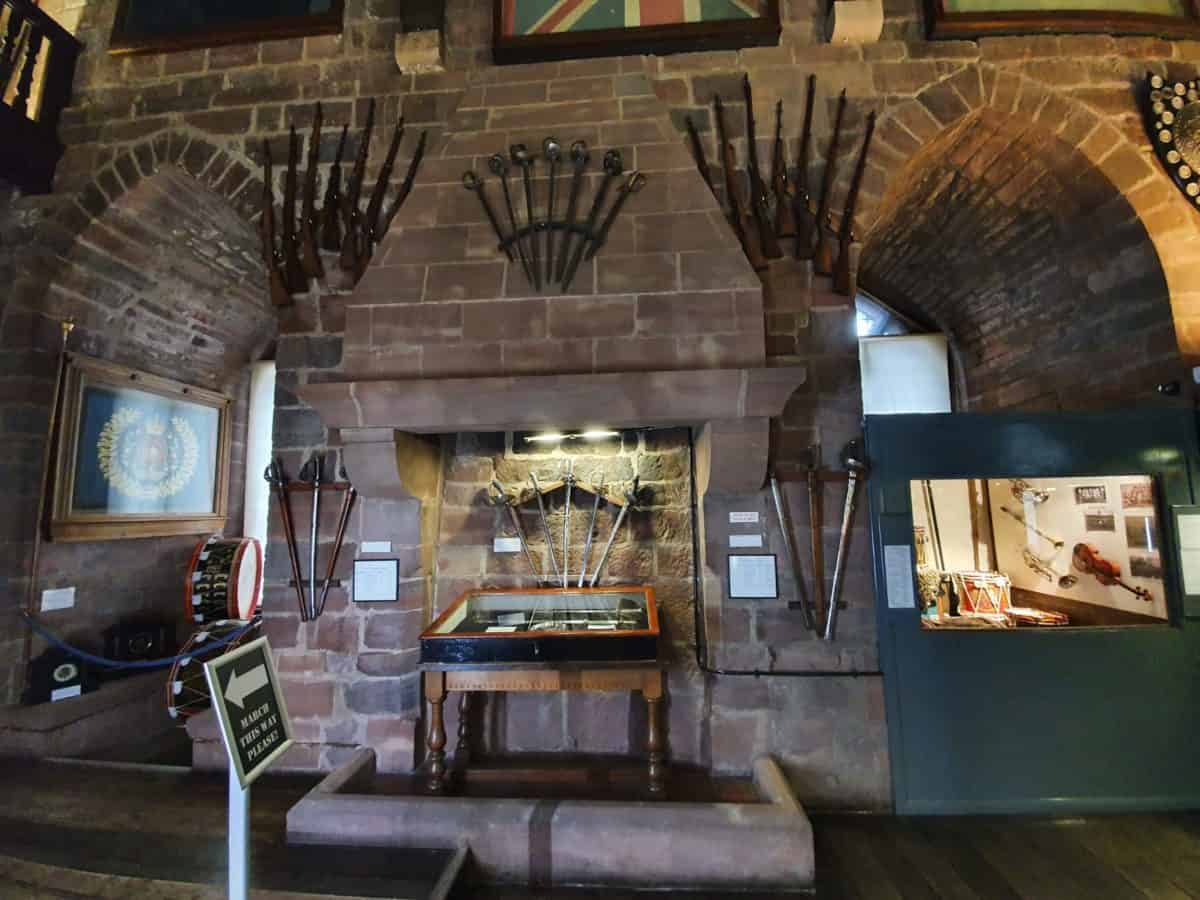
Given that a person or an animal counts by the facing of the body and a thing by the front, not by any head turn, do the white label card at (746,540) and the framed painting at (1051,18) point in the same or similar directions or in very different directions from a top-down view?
same or similar directions

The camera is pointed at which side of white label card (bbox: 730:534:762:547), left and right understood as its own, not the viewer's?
front

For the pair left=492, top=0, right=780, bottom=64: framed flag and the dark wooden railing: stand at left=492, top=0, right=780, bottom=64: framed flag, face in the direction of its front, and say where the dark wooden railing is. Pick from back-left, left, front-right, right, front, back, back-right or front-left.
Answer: right

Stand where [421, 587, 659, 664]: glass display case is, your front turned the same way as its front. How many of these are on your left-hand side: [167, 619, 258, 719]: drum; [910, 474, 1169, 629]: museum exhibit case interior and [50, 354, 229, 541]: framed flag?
1

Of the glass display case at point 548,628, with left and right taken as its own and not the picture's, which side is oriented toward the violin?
left

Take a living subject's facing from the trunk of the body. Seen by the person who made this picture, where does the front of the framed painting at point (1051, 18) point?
facing the viewer

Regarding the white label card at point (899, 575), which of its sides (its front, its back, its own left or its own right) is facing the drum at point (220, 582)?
right

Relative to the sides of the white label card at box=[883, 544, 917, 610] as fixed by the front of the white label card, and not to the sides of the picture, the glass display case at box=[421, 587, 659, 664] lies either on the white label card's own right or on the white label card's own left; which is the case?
on the white label card's own right

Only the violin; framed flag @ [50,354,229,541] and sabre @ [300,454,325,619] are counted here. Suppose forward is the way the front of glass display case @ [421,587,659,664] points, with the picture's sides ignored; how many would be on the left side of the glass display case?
1

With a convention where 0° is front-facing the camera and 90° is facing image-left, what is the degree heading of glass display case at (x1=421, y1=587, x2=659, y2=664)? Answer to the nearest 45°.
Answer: approximately 0°

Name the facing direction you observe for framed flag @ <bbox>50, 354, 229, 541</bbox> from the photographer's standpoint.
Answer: facing the viewer and to the right of the viewer

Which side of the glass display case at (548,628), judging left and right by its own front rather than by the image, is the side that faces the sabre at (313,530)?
right

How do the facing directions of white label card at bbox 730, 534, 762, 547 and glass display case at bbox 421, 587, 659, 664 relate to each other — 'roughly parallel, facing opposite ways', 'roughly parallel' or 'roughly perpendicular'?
roughly parallel
